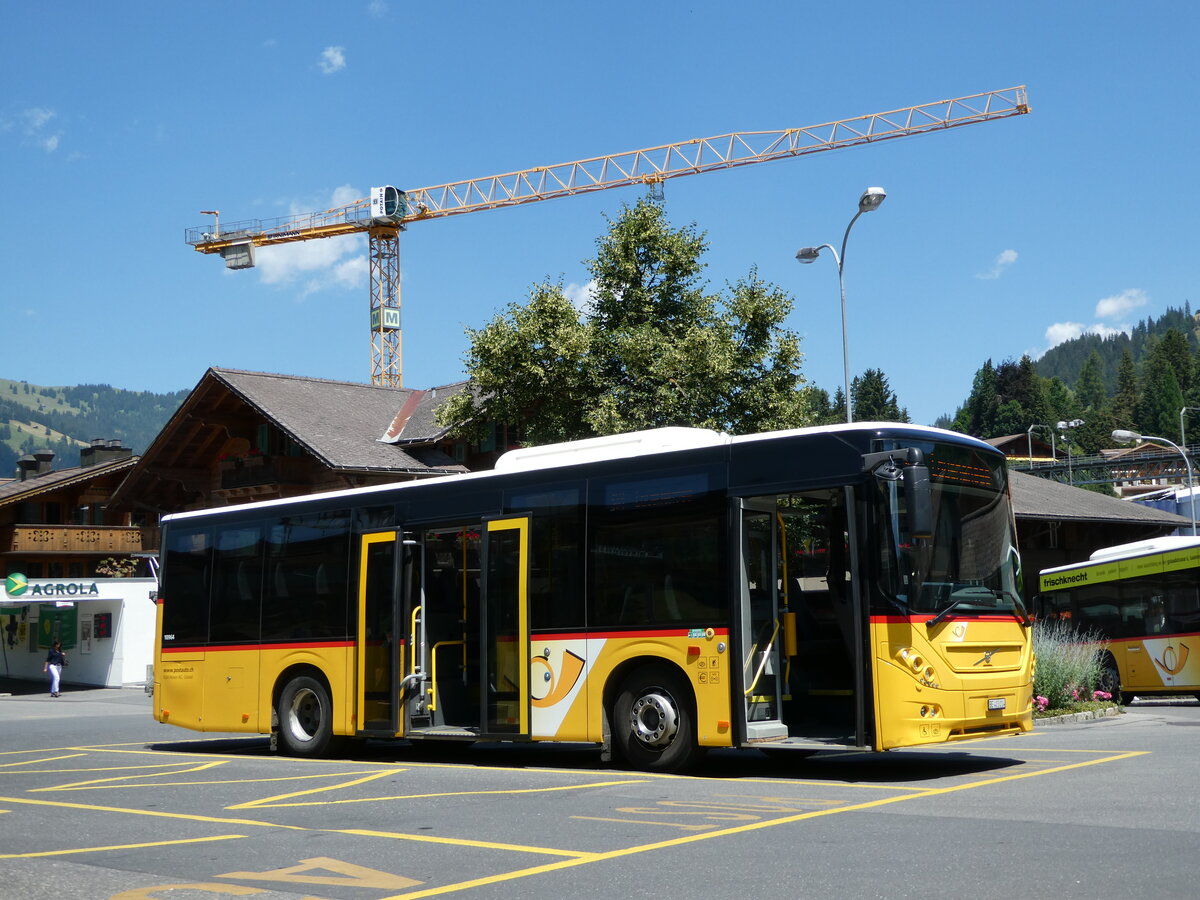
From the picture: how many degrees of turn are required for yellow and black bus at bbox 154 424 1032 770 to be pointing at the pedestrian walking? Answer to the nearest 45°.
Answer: approximately 180°

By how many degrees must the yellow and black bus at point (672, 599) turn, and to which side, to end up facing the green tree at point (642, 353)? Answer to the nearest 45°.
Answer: approximately 135° to its left

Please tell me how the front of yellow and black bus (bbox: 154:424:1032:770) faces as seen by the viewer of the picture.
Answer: facing the viewer and to the right of the viewer

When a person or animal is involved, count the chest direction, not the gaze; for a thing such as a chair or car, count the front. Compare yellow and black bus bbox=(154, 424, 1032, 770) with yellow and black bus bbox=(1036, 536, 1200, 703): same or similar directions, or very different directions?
very different directions

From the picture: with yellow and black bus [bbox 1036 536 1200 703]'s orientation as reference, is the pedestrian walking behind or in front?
in front

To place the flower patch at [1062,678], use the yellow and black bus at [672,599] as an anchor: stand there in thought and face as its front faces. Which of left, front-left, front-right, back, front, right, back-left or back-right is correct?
left
